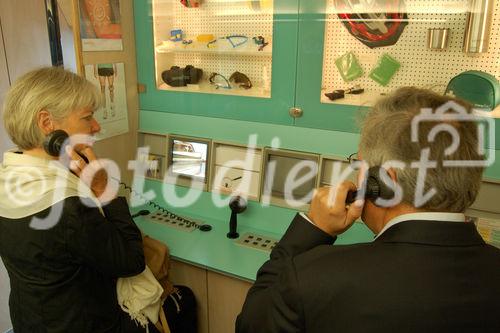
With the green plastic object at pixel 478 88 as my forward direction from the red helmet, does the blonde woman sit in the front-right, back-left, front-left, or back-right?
back-right

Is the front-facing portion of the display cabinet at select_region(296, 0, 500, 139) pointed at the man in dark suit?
yes

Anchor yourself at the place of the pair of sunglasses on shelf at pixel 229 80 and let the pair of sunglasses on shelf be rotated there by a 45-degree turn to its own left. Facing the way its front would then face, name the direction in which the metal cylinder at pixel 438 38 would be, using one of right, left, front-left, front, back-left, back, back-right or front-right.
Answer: front

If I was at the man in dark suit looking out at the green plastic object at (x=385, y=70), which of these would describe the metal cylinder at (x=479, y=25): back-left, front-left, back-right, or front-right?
front-right

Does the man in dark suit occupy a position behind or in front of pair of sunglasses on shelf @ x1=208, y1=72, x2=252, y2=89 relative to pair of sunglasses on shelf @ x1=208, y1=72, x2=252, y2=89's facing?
in front

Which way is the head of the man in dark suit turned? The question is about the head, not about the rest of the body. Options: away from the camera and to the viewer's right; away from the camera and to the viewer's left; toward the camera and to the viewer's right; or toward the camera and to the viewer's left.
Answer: away from the camera and to the viewer's left

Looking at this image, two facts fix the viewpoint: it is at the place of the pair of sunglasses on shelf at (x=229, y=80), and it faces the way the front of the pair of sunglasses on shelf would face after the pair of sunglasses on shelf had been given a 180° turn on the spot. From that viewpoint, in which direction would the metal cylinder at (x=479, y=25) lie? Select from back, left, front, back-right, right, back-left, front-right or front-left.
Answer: back-right

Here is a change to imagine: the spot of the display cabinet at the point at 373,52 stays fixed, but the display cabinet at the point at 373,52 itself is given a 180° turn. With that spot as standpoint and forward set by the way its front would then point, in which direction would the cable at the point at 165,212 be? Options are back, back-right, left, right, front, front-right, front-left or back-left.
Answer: left

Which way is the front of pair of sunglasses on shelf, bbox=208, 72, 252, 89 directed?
toward the camera

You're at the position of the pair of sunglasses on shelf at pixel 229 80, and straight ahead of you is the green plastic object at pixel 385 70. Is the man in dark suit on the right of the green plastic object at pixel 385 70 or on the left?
right

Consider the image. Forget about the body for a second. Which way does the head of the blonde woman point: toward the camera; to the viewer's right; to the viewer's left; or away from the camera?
to the viewer's right

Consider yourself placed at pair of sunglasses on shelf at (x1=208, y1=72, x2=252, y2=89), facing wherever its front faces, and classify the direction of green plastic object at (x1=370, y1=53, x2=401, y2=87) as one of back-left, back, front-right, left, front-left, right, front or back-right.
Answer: front-left

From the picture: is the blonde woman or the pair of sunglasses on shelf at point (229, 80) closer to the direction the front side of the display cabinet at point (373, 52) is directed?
the blonde woman

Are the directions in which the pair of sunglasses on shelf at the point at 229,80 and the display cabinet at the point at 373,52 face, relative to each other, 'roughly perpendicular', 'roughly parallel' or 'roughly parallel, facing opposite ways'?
roughly parallel

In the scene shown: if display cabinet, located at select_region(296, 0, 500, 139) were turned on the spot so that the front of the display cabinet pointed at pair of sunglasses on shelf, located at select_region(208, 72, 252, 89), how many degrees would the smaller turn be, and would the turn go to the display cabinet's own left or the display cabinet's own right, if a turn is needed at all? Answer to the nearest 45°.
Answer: approximately 90° to the display cabinet's own right

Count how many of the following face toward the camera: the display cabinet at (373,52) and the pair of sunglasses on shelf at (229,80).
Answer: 2

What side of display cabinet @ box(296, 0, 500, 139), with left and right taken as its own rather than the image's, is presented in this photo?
front
